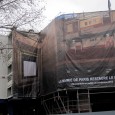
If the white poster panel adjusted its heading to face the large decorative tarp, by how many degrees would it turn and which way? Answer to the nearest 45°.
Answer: approximately 45° to its left

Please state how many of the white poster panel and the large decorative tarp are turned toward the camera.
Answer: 2

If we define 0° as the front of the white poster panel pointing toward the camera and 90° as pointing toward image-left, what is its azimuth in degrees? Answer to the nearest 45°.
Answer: approximately 0°

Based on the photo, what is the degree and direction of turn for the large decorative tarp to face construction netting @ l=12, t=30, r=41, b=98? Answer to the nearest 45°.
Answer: approximately 135° to its right

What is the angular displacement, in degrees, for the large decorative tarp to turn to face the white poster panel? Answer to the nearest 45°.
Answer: approximately 135° to its right
